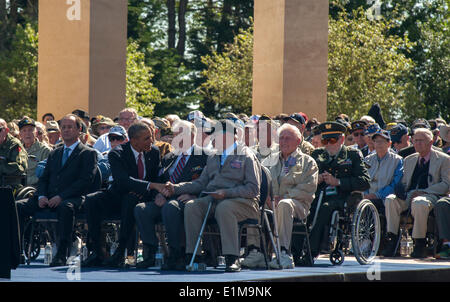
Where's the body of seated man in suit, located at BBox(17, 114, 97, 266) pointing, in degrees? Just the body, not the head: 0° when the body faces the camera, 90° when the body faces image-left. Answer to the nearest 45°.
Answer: approximately 45°

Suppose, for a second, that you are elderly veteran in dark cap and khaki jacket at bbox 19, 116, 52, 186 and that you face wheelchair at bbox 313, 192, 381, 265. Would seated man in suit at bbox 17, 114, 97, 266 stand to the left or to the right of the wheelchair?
right

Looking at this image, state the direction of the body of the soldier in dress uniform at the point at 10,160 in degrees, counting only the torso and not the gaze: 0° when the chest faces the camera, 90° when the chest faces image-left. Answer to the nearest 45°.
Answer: approximately 45°

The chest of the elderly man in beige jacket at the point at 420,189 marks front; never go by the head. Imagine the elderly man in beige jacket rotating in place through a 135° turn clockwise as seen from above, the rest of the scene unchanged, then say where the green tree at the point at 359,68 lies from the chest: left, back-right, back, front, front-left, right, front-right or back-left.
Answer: front

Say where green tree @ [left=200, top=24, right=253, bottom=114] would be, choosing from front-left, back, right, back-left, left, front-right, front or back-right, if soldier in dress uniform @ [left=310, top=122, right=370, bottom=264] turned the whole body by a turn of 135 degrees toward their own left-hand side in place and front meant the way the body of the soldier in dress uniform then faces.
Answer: left

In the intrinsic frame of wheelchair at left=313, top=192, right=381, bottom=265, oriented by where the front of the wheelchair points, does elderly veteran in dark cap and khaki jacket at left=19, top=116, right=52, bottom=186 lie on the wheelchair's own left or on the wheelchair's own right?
on the wheelchair's own right

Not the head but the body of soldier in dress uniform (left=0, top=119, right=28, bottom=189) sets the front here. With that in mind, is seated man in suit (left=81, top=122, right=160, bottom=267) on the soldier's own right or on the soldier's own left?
on the soldier's own left

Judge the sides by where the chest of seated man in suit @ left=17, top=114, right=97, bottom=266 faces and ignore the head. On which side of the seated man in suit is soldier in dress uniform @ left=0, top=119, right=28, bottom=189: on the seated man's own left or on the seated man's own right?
on the seated man's own right

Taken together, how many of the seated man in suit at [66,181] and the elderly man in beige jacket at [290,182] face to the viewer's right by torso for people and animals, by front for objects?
0

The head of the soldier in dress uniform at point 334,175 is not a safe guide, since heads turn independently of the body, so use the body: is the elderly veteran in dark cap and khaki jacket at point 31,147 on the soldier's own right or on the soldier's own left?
on the soldier's own right

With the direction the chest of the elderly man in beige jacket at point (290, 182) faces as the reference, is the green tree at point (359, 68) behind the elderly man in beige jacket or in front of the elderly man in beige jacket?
behind
